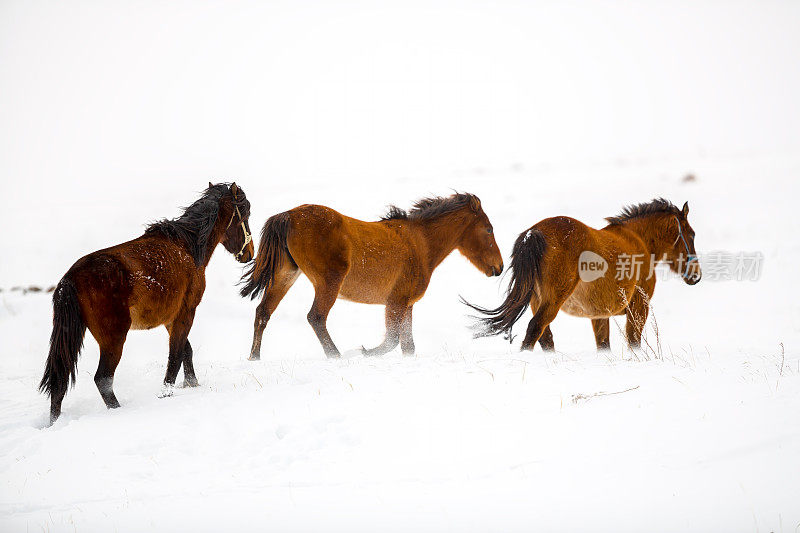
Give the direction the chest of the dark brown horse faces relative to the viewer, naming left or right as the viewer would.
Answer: facing away from the viewer and to the right of the viewer

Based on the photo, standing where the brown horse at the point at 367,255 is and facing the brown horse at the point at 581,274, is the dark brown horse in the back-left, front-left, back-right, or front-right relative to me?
back-right

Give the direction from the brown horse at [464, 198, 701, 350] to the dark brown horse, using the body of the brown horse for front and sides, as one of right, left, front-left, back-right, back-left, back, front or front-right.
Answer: back

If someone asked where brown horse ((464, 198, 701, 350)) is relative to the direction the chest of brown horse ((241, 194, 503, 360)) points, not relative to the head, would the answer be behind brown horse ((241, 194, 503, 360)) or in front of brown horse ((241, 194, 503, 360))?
in front

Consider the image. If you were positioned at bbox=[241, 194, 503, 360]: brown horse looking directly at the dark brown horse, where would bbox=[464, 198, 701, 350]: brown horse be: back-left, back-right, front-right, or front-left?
back-left

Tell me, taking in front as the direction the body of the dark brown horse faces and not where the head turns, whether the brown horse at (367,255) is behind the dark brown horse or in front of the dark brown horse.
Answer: in front

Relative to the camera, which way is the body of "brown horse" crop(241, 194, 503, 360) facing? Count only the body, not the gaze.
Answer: to the viewer's right

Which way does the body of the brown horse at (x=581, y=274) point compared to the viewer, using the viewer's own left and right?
facing away from the viewer and to the right of the viewer

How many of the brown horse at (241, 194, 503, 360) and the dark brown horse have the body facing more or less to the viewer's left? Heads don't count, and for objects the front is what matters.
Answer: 0

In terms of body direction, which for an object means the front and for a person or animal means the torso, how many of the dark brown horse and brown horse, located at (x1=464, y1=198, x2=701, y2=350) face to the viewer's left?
0

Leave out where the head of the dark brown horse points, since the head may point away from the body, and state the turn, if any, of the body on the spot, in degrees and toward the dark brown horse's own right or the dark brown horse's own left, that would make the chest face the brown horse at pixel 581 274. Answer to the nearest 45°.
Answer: approximately 45° to the dark brown horse's own right

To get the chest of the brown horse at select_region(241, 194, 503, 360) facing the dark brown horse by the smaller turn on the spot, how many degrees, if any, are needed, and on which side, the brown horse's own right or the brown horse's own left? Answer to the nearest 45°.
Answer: approximately 135° to the brown horse's own right
